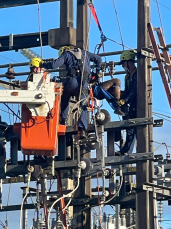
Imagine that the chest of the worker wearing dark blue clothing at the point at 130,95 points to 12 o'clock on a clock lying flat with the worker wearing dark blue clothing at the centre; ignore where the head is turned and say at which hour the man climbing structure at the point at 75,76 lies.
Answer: The man climbing structure is roughly at 11 o'clock from the worker wearing dark blue clothing.

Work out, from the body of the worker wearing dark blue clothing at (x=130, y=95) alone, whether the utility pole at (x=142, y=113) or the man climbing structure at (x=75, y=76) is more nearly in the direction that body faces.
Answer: the man climbing structure

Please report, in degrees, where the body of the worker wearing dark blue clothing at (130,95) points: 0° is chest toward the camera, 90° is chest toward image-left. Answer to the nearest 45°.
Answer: approximately 90°

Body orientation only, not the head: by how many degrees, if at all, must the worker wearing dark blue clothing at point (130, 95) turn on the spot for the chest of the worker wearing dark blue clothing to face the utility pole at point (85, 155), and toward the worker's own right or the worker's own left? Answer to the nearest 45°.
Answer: approximately 45° to the worker's own right
